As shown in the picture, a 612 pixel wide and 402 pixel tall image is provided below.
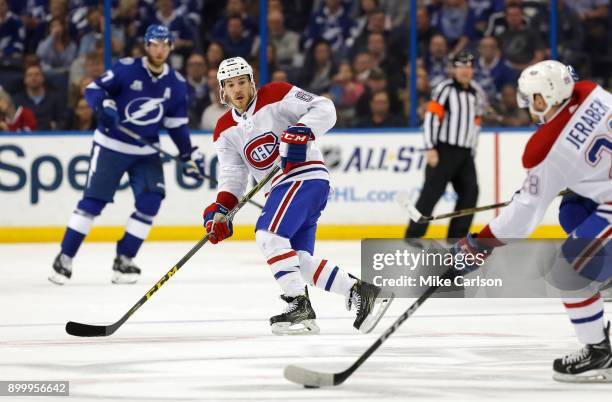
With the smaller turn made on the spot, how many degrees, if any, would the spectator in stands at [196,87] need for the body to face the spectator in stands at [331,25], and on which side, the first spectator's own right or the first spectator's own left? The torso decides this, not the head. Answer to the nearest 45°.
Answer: approximately 90° to the first spectator's own left

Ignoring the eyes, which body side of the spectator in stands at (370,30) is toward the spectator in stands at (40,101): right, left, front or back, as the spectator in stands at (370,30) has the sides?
right

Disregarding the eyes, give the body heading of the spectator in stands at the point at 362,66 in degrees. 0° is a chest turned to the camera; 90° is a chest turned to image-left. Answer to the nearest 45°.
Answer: approximately 0°

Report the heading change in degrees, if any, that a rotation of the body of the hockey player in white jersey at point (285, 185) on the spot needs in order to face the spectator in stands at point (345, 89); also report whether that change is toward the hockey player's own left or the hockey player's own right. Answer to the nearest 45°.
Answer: approximately 135° to the hockey player's own right

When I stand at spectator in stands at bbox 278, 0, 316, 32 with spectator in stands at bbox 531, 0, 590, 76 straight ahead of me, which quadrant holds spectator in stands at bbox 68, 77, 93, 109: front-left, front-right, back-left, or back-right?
back-right

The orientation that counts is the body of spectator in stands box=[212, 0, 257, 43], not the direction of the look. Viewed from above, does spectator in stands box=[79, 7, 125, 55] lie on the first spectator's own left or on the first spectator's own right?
on the first spectator's own right
